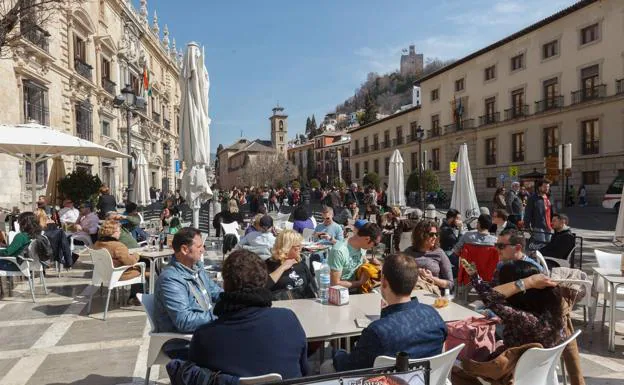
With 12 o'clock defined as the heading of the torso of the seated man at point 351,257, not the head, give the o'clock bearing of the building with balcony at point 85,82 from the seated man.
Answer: The building with balcony is roughly at 6 o'clock from the seated man.

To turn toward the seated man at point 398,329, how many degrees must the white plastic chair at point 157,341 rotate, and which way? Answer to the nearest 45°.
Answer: approximately 45° to its right

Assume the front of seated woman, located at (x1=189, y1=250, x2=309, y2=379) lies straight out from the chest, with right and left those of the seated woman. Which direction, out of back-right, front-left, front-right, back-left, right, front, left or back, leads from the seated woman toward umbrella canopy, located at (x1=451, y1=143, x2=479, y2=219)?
front-right

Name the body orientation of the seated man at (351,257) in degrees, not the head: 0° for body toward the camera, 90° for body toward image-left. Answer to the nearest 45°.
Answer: approximately 315°

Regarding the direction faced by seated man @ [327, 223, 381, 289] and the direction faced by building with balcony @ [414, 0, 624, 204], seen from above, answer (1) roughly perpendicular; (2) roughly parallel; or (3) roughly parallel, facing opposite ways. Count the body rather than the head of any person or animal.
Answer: roughly perpendicular

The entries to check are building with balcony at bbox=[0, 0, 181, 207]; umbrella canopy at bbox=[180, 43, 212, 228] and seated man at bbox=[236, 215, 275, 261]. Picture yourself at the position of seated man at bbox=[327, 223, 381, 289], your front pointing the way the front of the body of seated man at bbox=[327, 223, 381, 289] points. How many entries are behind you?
3

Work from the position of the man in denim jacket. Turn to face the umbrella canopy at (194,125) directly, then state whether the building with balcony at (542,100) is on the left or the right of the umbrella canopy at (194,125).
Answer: right

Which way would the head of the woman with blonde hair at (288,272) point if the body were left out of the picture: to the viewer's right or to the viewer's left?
to the viewer's right

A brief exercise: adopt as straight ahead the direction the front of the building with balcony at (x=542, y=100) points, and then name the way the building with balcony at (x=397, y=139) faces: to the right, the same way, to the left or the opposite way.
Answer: the same way

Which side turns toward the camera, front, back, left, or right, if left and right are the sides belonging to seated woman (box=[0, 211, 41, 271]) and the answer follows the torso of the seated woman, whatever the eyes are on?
left

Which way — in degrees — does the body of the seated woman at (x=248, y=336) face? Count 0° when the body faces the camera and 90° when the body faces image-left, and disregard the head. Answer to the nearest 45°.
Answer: approximately 180°

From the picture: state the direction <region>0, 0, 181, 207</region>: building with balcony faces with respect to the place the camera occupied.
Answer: facing the viewer and to the right of the viewer

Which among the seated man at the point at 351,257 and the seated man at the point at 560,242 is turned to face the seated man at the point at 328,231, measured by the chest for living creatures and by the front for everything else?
the seated man at the point at 560,242

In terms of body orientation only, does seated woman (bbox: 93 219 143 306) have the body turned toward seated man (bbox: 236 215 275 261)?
no

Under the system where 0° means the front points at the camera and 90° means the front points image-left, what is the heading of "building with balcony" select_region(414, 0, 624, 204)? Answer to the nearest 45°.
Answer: approximately 45°

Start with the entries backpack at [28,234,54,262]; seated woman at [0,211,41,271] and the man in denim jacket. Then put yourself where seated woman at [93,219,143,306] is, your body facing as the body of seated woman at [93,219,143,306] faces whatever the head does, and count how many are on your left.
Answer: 2

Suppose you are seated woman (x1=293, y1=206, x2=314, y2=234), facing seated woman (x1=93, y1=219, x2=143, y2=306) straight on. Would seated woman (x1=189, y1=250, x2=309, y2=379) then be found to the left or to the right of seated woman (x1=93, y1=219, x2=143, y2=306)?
left

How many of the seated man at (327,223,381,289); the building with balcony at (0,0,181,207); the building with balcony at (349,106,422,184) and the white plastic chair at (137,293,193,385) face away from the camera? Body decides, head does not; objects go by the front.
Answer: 0

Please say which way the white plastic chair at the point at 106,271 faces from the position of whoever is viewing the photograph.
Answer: facing away from the viewer and to the right of the viewer
